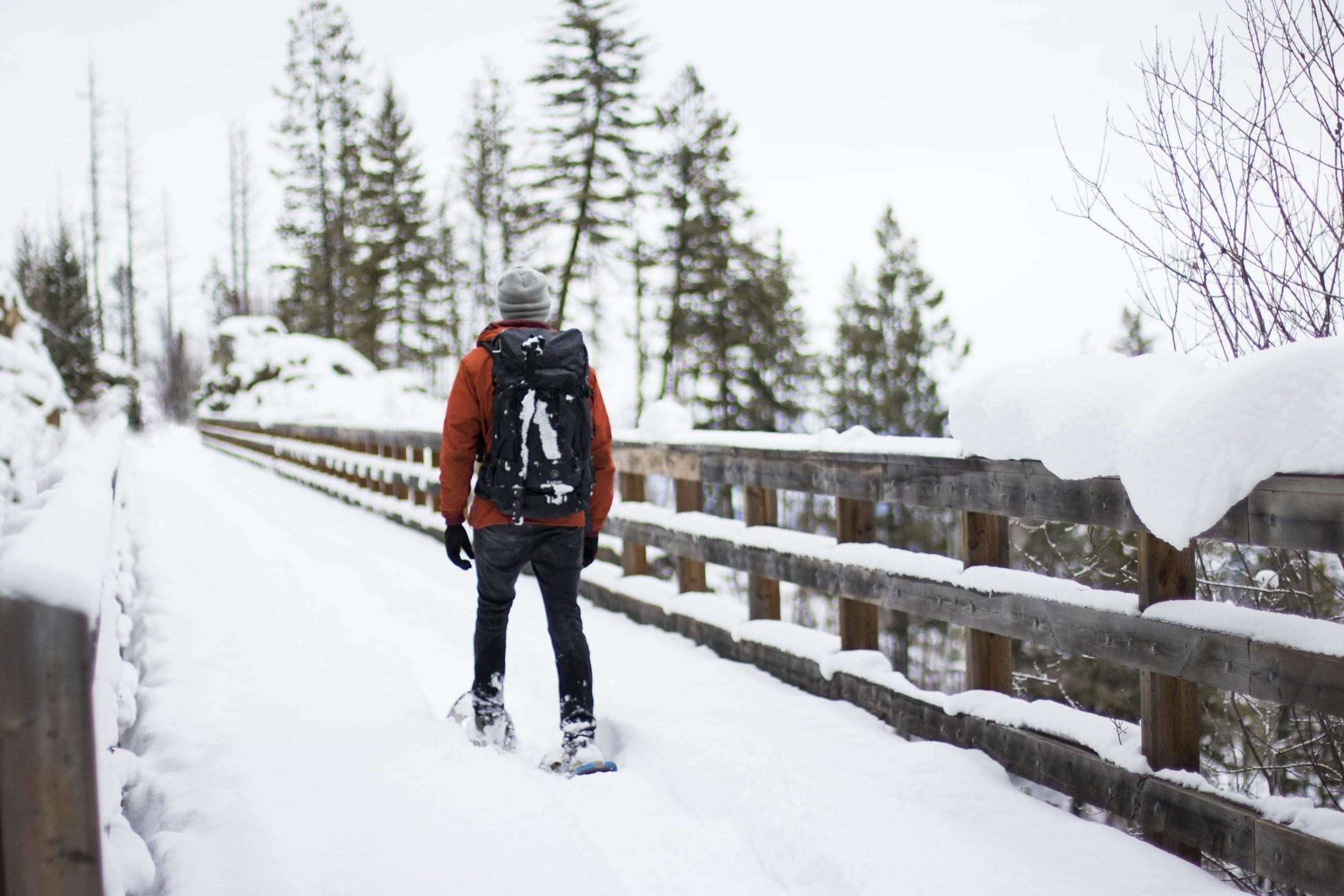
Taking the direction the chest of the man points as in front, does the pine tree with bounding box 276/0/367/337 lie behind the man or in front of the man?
in front

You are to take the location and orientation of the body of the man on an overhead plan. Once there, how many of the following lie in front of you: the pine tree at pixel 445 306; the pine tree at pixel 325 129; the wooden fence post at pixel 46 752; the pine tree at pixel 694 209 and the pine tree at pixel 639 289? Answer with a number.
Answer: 4

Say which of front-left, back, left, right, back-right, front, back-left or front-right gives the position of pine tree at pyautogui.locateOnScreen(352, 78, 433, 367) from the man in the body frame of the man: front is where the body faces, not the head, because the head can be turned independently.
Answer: front

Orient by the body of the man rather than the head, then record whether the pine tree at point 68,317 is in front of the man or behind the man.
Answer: in front

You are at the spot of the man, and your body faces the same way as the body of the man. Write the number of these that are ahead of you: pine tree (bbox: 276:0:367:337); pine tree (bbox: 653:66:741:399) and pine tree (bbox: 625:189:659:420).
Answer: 3

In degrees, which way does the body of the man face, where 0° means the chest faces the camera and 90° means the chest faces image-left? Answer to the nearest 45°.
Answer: approximately 180°

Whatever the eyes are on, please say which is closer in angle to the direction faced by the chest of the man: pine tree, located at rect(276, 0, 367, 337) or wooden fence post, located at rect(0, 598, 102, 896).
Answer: the pine tree

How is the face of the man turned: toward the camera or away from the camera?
away from the camera

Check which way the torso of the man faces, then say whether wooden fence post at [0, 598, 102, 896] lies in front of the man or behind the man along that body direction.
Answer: behind

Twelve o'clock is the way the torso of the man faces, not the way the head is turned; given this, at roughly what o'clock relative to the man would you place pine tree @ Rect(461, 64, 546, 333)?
The pine tree is roughly at 12 o'clock from the man.

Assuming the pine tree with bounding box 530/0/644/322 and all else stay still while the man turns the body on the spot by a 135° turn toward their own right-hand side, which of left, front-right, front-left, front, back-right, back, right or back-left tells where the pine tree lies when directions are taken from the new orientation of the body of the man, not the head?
back-left

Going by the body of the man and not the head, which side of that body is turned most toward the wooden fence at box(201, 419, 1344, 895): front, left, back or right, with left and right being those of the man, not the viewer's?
right

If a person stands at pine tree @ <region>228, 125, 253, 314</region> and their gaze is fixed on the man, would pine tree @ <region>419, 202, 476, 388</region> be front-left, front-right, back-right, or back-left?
front-left

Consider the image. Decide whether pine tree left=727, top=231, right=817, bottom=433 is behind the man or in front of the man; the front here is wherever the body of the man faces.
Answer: in front

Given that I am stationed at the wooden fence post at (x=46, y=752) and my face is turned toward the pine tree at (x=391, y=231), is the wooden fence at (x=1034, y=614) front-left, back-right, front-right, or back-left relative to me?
front-right

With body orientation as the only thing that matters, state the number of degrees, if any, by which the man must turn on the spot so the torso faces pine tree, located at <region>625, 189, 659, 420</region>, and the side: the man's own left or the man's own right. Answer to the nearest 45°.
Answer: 0° — they already face it

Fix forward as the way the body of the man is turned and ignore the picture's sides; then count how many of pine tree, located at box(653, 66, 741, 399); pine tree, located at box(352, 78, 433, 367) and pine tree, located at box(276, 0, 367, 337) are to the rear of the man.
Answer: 0
